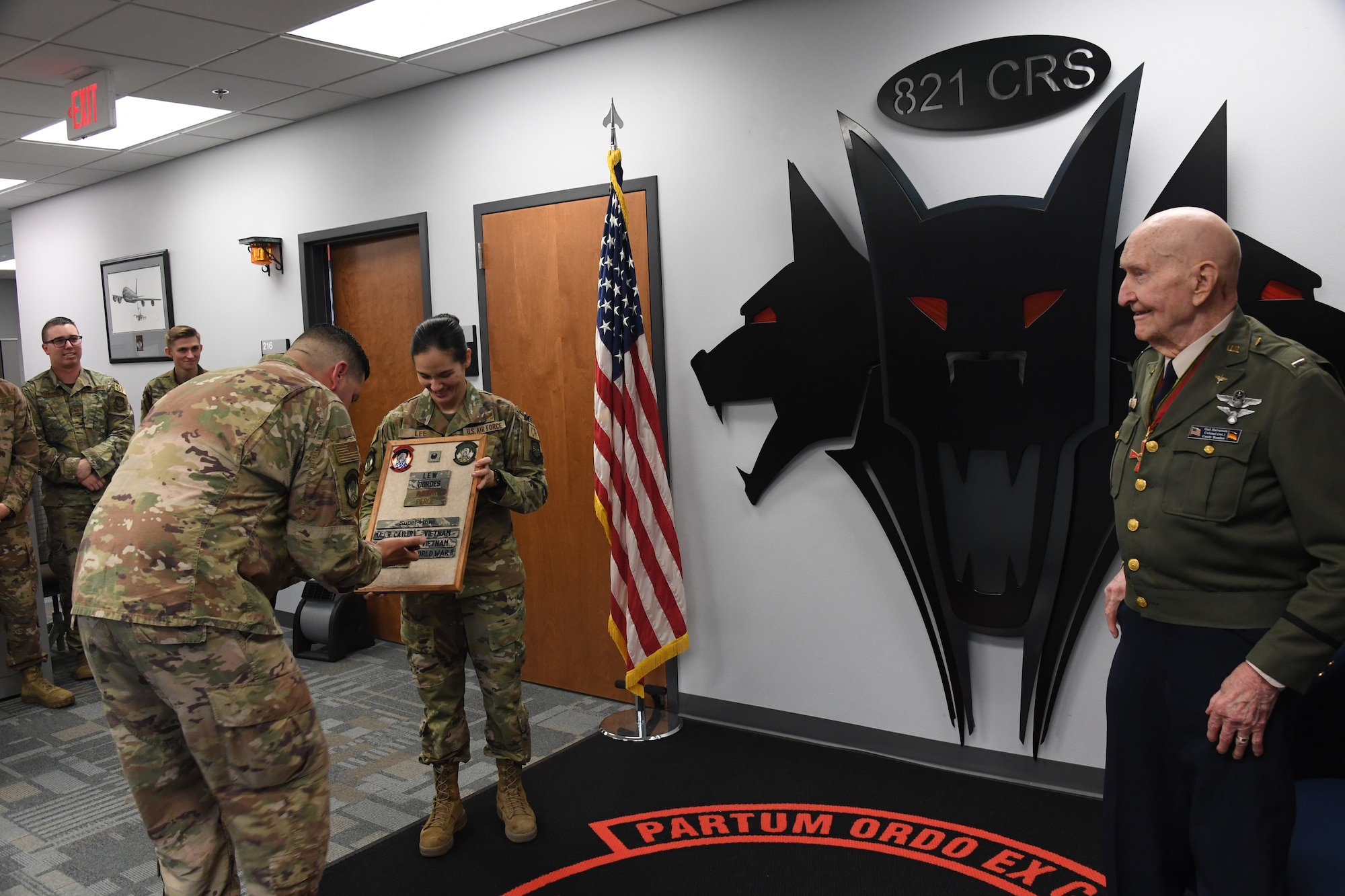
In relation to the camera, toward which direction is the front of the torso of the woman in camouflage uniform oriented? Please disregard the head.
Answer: toward the camera

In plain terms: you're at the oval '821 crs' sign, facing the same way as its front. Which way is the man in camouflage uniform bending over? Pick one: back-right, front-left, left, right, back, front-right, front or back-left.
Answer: front

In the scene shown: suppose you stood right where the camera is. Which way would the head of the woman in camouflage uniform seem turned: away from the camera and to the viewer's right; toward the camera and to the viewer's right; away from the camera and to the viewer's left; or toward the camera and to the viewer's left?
toward the camera and to the viewer's left

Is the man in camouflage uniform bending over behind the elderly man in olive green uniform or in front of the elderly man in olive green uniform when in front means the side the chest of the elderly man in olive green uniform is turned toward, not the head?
in front

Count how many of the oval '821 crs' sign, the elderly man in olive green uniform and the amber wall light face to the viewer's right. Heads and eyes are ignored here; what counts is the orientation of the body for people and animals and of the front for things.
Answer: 0

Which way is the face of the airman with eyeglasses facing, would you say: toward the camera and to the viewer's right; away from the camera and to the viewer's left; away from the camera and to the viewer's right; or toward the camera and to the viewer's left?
toward the camera and to the viewer's right

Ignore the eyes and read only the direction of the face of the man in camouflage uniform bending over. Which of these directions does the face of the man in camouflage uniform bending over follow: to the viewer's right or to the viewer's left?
to the viewer's right

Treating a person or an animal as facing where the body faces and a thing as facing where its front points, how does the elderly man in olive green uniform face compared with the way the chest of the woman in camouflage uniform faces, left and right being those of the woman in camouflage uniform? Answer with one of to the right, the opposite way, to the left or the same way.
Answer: to the right

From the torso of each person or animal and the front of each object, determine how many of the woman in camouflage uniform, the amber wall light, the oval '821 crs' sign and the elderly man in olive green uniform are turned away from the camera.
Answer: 0

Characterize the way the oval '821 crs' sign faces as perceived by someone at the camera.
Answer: facing the viewer and to the left of the viewer

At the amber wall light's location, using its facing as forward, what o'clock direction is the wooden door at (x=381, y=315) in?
The wooden door is roughly at 9 o'clock from the amber wall light.

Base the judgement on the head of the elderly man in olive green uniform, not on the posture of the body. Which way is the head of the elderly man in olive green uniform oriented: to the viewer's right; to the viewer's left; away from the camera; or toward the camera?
to the viewer's left
